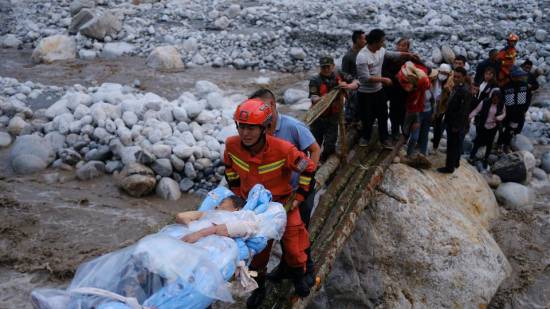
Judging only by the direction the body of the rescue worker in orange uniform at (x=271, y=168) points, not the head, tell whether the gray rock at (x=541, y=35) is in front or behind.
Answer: behind

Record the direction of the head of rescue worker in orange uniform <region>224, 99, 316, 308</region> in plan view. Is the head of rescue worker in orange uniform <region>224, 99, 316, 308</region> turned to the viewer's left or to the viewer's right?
to the viewer's left

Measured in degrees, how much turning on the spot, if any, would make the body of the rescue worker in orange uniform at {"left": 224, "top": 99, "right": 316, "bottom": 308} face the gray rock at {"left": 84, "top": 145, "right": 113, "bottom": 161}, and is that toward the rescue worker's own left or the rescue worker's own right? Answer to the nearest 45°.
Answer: approximately 90° to the rescue worker's own right

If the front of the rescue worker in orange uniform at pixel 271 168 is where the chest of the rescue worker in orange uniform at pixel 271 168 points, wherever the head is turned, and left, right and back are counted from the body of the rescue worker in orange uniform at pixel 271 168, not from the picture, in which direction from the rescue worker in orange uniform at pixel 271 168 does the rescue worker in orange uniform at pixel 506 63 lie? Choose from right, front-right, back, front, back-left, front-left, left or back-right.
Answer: back

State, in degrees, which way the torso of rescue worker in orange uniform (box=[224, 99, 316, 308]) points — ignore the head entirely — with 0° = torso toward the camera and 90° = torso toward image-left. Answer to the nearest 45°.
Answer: approximately 45°

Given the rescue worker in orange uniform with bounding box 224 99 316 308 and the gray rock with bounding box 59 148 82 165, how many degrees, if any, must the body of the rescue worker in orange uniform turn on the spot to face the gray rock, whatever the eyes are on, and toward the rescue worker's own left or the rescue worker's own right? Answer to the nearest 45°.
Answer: approximately 90° to the rescue worker's own right

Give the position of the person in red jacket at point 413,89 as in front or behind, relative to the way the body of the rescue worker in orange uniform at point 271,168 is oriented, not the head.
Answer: behind

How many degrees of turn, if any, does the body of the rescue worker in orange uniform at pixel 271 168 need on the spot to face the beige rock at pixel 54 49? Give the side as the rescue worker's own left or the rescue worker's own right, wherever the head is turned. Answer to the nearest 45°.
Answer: approximately 90° to the rescue worker's own right
